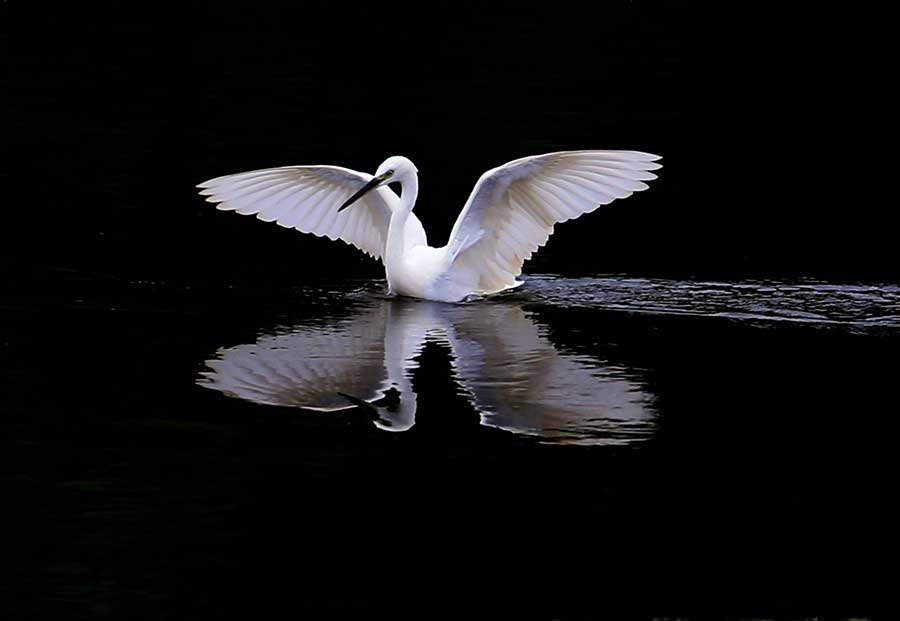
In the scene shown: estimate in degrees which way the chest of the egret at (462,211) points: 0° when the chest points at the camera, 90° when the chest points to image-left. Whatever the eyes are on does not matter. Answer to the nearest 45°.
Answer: approximately 45°
